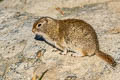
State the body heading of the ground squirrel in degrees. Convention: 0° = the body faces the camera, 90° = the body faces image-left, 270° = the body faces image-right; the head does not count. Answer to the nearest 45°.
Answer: approximately 90°
